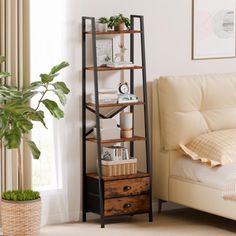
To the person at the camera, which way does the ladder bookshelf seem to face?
facing the viewer and to the right of the viewer

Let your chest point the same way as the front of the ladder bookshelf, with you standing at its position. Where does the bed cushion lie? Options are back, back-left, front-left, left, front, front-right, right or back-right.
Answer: front-left

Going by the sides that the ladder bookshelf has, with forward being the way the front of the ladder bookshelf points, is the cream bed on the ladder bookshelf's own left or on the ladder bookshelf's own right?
on the ladder bookshelf's own left

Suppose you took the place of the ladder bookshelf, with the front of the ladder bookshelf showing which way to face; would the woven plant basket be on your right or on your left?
on your right

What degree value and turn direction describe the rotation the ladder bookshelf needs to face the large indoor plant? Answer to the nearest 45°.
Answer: approximately 90° to its right

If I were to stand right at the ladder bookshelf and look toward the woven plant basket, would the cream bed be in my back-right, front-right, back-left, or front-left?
back-left

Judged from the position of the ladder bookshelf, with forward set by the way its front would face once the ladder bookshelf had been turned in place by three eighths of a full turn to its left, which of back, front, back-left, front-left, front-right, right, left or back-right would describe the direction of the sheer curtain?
left
